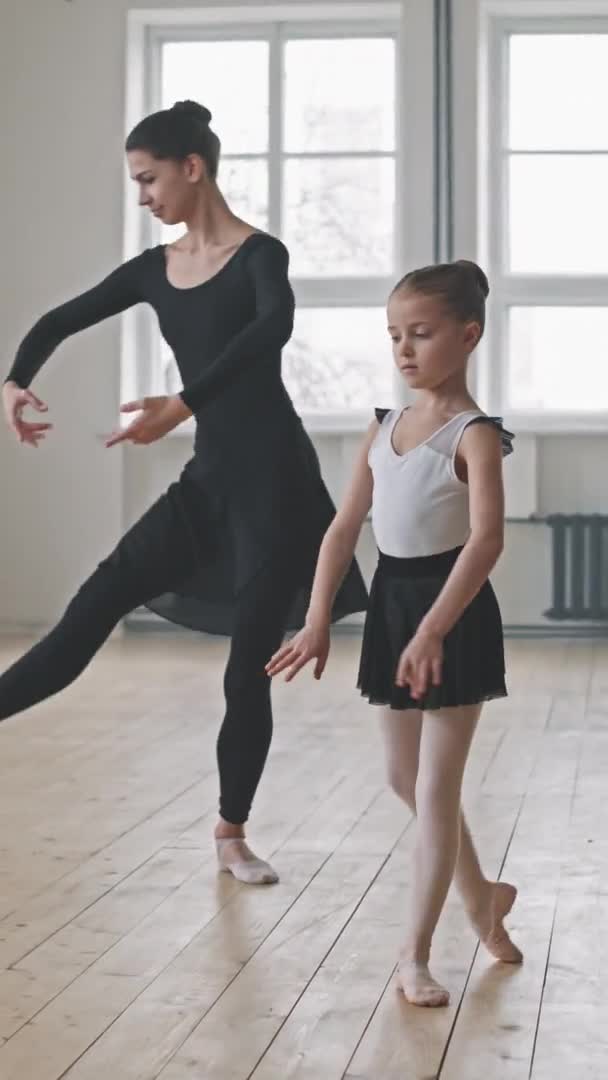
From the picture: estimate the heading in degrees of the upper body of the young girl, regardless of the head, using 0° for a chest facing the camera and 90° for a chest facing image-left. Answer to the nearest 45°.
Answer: approximately 45°

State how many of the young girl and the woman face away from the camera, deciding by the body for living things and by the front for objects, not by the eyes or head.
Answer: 0

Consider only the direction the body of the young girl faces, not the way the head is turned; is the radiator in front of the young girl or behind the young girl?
behind

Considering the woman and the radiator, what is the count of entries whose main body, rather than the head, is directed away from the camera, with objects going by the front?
0

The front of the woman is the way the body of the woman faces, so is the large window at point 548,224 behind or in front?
behind

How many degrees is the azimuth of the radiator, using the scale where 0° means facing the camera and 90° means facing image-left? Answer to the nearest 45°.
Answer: approximately 0°

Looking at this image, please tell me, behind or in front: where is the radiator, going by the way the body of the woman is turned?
behind
